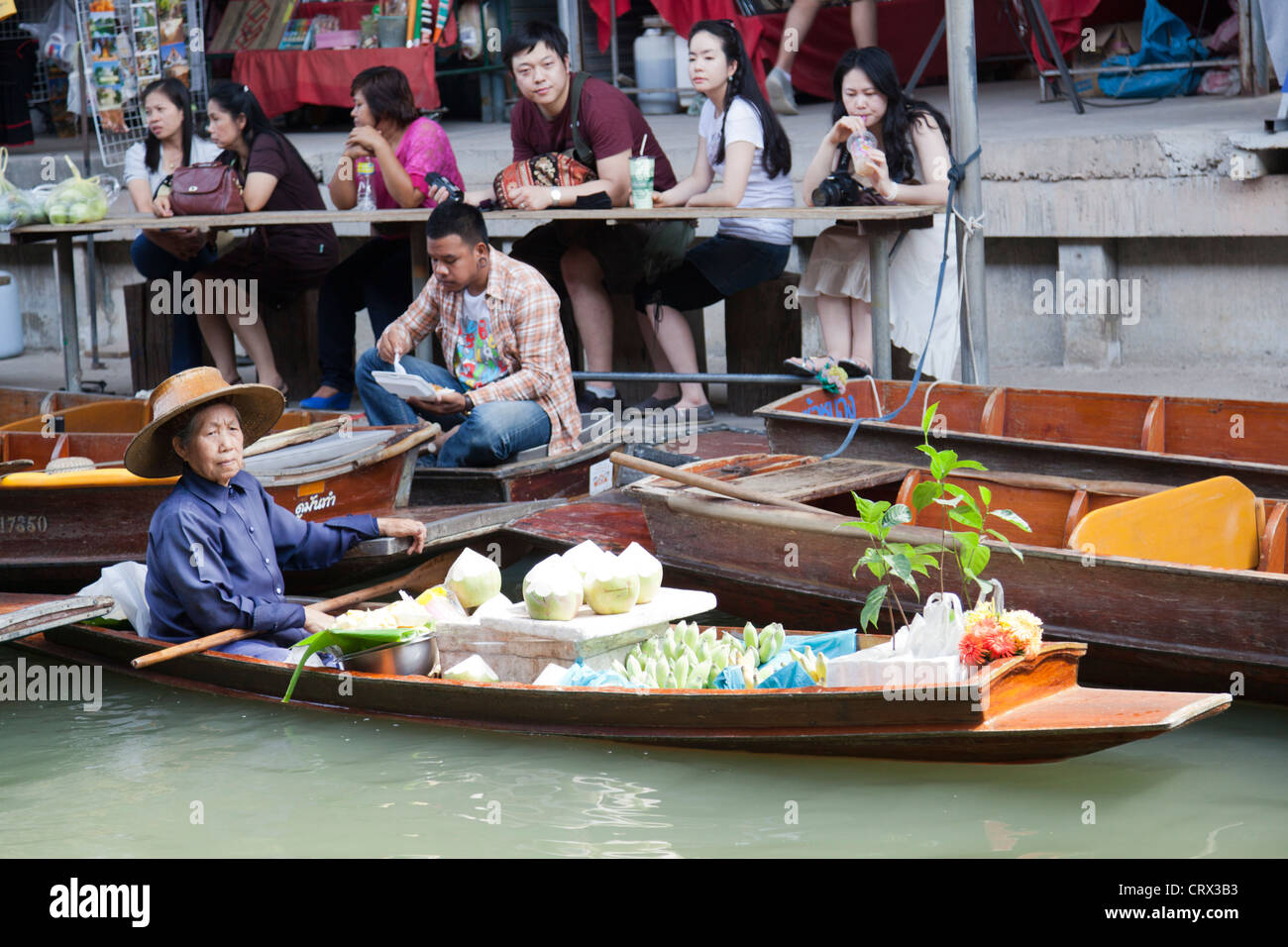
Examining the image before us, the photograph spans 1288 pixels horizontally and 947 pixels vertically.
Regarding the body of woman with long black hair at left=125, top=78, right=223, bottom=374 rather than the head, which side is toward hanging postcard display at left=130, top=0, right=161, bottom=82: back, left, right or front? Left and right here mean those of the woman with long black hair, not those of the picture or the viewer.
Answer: back

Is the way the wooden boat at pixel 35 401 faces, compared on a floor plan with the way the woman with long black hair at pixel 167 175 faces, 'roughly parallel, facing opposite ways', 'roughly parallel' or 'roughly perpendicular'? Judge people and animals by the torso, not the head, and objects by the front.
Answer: roughly perpendicular

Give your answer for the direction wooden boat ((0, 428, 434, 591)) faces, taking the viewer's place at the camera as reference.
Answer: facing to the right of the viewer

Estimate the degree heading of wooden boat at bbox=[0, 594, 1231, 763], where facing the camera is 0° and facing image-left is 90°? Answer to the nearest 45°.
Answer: approximately 270°

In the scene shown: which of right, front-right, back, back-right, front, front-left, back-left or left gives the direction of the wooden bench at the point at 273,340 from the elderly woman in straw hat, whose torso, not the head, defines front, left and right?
back-left

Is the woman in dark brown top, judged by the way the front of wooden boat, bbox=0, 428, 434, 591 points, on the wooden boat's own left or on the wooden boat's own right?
on the wooden boat's own left

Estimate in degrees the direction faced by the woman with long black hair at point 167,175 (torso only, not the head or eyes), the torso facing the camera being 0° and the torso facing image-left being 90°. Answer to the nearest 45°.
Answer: approximately 0°

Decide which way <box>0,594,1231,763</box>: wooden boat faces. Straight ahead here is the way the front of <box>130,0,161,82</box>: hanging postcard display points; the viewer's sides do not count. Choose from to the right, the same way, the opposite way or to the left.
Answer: to the left
